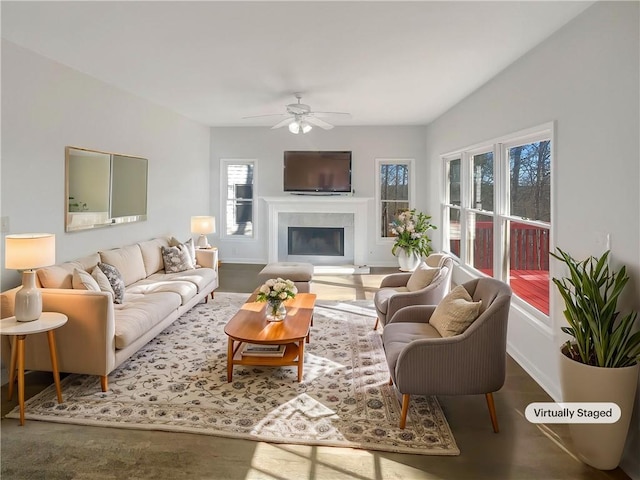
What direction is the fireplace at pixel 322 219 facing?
toward the camera

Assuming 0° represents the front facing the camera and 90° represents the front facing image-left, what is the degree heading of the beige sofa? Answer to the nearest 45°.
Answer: approximately 315°

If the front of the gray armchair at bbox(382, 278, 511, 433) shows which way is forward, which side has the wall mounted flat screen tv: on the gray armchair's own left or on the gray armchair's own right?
on the gray armchair's own right

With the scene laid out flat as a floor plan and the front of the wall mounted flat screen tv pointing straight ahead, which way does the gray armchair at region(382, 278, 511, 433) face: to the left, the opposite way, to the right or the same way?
to the right

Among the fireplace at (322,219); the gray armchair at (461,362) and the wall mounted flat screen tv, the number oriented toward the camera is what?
2

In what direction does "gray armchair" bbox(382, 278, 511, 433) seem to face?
to the viewer's left

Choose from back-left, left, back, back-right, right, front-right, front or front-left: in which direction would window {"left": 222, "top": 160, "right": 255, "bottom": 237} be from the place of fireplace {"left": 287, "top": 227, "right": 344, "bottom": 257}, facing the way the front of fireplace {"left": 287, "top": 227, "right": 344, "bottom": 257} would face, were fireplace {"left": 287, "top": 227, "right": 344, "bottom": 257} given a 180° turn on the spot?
left

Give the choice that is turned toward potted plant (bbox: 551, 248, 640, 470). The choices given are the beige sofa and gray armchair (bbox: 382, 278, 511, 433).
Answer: the beige sofa

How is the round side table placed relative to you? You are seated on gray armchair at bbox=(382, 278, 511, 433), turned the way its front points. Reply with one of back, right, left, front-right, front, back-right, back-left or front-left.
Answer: front

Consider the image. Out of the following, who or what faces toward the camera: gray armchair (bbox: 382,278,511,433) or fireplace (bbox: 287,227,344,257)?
the fireplace

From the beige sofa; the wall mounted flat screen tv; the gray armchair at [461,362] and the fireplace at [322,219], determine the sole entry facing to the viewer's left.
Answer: the gray armchair

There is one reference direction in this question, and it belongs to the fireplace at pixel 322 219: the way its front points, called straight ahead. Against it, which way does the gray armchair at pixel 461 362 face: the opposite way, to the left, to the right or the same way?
to the right

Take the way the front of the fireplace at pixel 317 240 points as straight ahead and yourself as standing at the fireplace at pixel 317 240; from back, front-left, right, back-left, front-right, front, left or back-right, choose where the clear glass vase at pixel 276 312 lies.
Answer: front

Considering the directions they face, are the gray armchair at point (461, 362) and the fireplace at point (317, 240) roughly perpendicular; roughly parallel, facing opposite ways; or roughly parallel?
roughly perpendicular

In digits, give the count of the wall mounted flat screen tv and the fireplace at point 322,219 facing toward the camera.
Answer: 2
